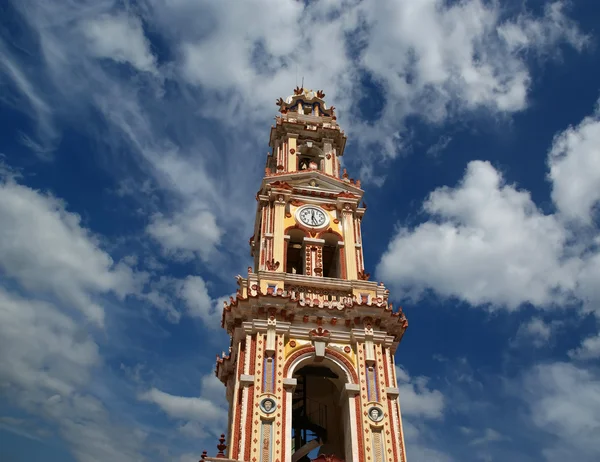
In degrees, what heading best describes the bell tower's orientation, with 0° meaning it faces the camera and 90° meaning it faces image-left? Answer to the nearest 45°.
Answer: approximately 0°
